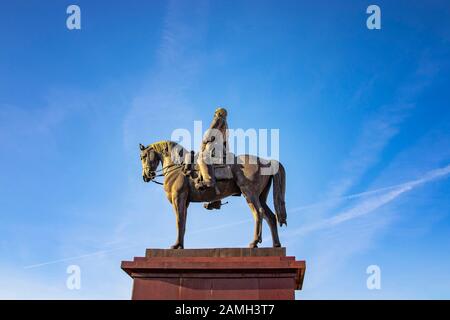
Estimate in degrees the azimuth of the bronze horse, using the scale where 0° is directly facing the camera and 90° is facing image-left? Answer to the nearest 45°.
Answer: approximately 90°
